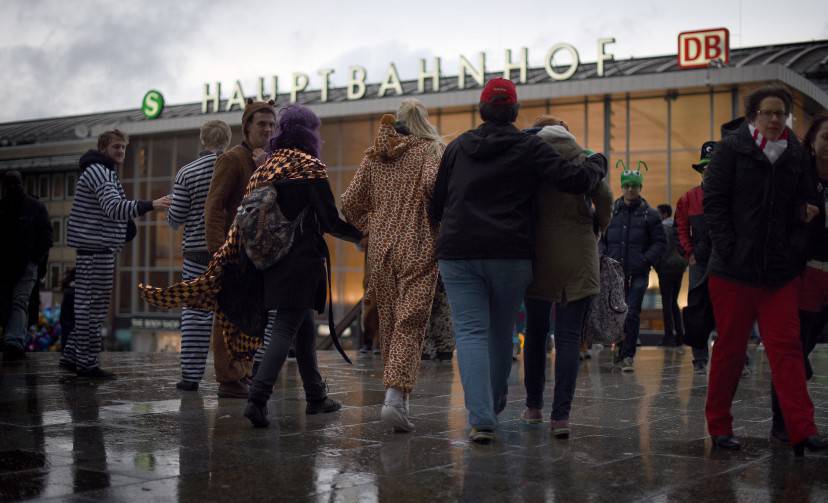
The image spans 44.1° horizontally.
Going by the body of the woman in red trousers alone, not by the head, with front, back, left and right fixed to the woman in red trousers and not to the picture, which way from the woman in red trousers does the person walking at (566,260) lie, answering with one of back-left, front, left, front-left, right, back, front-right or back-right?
back-right

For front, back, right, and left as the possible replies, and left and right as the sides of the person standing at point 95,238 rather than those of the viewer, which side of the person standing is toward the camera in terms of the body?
right

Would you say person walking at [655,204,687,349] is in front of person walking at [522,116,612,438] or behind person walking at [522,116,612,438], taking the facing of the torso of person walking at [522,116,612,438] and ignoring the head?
in front

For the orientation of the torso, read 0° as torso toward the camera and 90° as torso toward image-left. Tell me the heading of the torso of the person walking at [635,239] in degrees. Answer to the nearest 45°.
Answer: approximately 0°

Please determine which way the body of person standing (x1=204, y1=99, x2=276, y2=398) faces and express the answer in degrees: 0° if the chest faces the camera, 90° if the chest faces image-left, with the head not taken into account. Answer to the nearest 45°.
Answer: approximately 315°

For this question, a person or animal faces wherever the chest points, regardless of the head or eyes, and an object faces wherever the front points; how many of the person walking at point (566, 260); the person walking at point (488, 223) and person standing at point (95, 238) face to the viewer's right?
1

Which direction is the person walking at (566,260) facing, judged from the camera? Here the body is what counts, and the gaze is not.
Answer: away from the camera

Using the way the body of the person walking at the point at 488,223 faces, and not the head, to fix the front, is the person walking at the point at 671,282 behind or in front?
in front

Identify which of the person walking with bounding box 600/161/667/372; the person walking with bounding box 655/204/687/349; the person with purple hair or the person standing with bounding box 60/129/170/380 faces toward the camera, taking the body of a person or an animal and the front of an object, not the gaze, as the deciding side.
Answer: the person walking with bounding box 600/161/667/372

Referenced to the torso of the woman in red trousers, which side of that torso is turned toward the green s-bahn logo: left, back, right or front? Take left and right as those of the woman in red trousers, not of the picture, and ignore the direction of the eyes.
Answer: back
